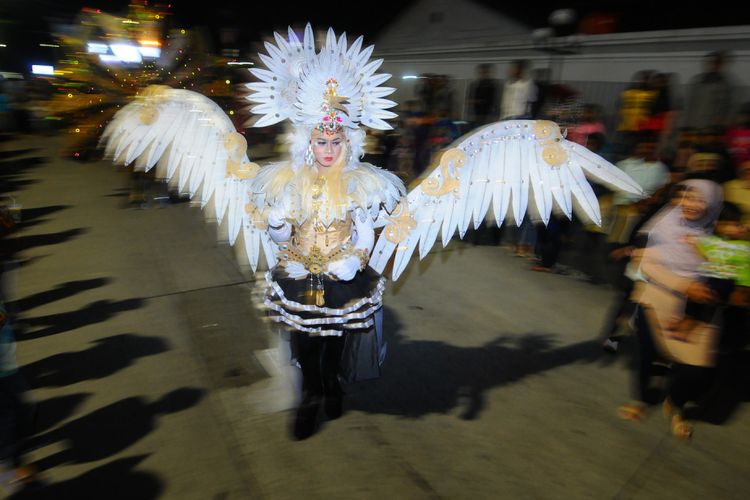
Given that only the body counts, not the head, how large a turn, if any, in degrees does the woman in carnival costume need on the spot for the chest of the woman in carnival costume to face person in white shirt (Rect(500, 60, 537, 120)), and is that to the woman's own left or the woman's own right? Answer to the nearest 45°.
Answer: approximately 135° to the woman's own left

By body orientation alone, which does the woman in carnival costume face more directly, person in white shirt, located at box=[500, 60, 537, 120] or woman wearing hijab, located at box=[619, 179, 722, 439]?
the woman wearing hijab

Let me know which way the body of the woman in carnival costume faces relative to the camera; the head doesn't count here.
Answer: toward the camera

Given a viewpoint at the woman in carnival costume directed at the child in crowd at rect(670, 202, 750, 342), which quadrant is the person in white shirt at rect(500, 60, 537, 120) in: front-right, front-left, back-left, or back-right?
front-left

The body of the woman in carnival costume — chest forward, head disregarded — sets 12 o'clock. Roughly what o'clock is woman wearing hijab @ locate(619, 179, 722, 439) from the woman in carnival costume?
The woman wearing hijab is roughly at 9 o'clock from the woman in carnival costume.

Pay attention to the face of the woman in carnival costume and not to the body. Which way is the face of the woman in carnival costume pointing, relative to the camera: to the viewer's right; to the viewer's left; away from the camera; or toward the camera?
toward the camera

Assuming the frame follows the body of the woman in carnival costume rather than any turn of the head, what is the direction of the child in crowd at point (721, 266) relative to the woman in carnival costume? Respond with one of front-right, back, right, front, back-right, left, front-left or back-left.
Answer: left

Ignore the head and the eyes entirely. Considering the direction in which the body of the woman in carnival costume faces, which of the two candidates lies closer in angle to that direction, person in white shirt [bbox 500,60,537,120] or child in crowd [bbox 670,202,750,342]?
the child in crowd
